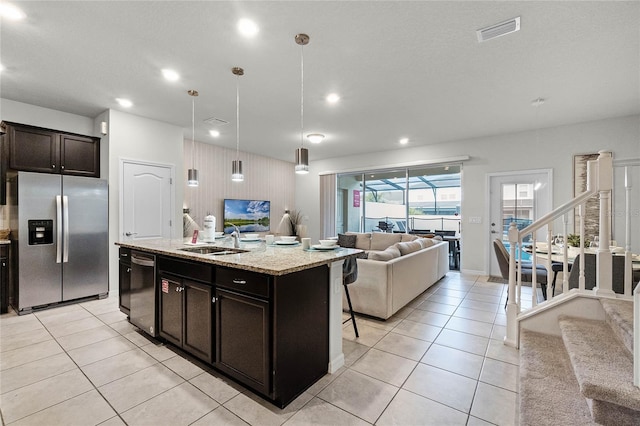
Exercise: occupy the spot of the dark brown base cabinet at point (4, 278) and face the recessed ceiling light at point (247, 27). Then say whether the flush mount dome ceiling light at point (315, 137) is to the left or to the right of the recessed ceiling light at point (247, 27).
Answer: left

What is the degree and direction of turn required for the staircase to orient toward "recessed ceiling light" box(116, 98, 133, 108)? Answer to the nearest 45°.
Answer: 0° — it already faces it

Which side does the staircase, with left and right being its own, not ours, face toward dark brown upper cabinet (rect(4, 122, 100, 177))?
front

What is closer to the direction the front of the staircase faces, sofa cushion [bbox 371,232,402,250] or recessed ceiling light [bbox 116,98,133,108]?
the recessed ceiling light

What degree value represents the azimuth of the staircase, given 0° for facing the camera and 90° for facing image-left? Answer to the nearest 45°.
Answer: approximately 90°

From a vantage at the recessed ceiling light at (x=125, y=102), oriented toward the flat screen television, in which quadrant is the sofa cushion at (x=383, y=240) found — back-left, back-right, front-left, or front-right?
front-right

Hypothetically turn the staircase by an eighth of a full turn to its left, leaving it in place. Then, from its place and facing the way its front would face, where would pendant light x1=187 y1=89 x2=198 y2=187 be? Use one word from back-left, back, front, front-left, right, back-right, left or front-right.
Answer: front-right

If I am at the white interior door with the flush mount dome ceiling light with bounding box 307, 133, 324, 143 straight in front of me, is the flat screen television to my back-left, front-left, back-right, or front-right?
front-left

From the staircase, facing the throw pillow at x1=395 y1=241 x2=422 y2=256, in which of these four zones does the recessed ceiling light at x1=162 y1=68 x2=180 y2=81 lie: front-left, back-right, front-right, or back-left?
front-left

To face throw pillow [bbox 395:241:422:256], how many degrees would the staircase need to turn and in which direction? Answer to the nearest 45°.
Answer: approximately 45° to its right

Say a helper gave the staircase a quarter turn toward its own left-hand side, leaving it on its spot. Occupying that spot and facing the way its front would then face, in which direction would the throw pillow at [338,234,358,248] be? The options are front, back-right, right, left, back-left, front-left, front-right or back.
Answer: back-right

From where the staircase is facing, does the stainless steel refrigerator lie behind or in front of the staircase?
in front

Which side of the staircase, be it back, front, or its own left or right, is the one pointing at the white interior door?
front

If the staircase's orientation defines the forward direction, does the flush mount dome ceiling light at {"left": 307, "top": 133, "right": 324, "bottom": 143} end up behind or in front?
in front

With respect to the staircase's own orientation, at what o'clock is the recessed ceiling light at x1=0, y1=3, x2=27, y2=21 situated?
The recessed ceiling light is roughly at 11 o'clock from the staircase.
